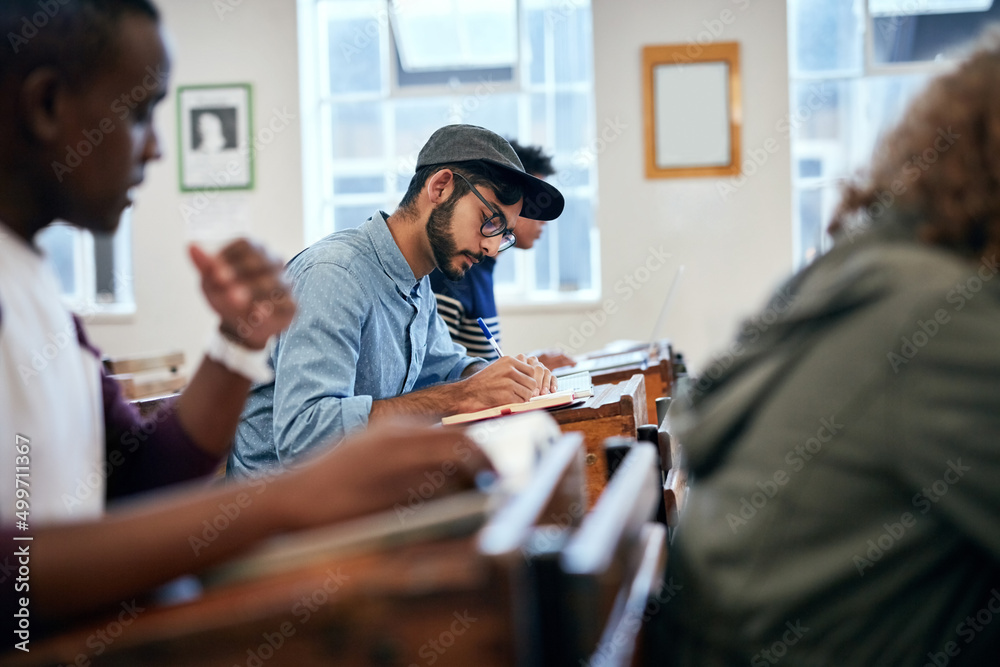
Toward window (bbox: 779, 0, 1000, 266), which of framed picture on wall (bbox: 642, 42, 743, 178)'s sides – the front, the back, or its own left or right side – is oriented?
left

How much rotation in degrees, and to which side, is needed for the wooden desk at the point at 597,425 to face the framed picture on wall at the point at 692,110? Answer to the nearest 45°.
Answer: approximately 90° to its right

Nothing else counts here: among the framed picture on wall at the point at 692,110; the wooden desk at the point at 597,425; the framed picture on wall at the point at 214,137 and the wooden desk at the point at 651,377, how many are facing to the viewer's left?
2

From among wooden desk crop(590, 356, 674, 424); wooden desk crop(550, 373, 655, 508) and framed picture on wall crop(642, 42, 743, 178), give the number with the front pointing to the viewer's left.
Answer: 2

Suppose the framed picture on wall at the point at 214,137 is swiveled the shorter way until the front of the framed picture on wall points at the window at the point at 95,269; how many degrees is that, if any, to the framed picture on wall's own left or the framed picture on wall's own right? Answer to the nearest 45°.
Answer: approximately 135° to the framed picture on wall's own right

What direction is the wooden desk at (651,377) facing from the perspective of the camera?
to the viewer's left

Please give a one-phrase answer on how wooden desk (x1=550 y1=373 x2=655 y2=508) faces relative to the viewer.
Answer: facing to the left of the viewer

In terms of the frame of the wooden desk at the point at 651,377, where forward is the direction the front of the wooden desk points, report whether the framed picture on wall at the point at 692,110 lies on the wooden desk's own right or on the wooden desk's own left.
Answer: on the wooden desk's own right

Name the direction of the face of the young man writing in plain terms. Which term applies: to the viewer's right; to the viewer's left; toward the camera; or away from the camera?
to the viewer's right
